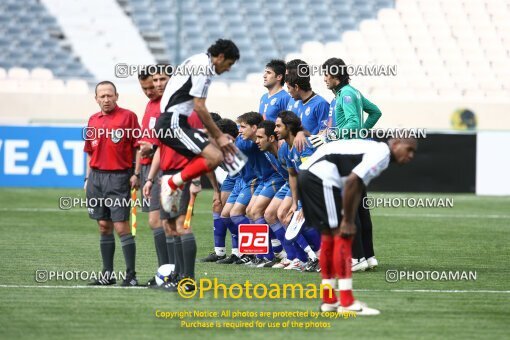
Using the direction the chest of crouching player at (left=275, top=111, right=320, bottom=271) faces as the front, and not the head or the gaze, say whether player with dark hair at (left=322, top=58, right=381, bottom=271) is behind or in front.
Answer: behind

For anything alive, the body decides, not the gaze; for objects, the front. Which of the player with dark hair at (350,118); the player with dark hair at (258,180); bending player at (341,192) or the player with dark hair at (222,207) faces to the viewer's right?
the bending player

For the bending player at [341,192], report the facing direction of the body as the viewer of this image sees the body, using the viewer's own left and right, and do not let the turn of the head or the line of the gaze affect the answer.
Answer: facing to the right of the viewer

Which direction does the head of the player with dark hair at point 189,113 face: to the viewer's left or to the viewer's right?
to the viewer's right

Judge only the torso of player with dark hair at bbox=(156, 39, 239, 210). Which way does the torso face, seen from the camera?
to the viewer's right
